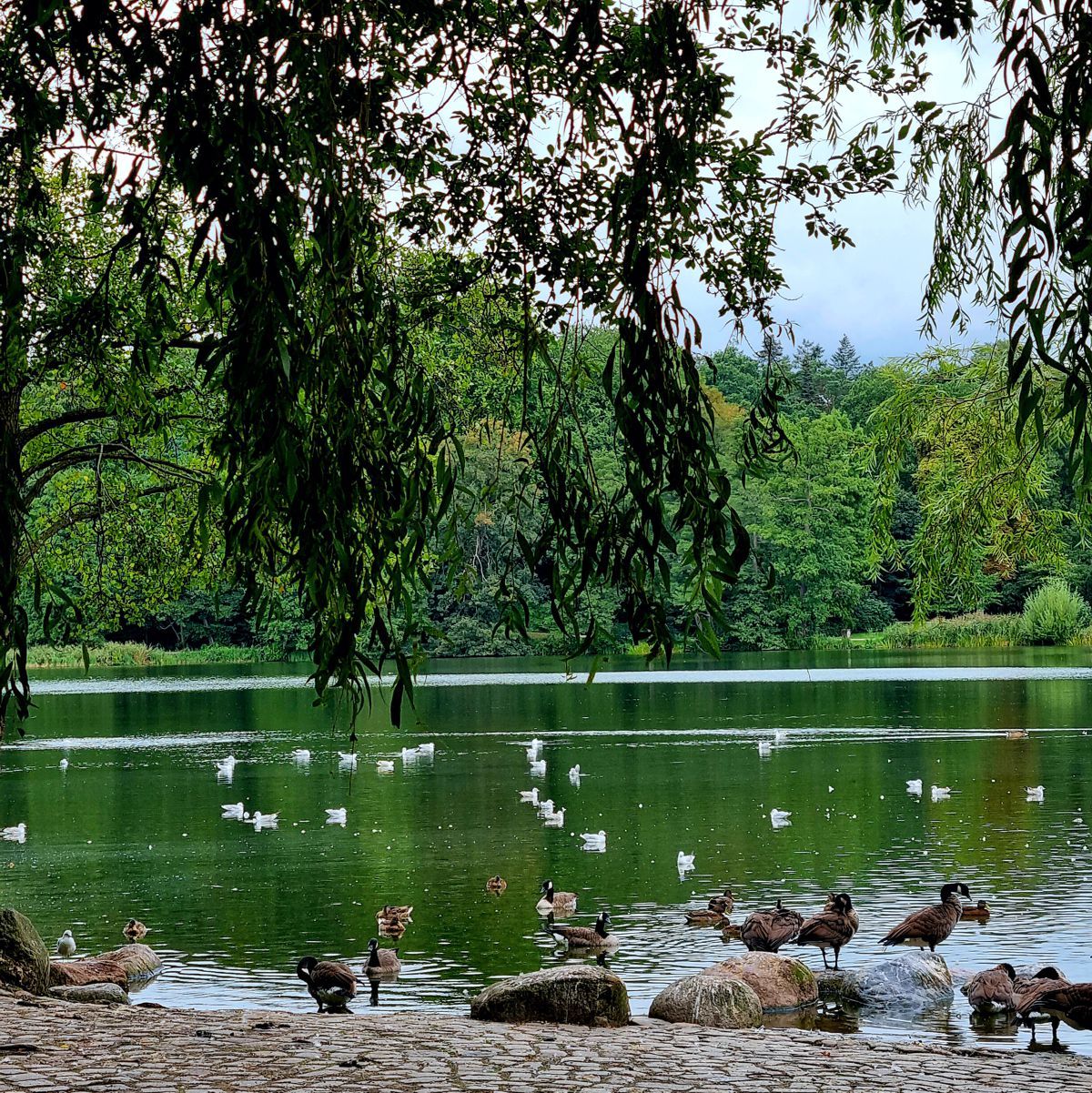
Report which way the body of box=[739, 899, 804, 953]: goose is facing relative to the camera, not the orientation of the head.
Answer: away from the camera

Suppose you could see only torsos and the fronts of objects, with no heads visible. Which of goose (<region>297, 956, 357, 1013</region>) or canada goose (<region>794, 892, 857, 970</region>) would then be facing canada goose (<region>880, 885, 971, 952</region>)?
canada goose (<region>794, 892, 857, 970</region>)

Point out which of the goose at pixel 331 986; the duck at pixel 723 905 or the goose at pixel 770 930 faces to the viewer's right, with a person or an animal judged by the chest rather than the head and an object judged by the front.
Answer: the duck at pixel 723 905

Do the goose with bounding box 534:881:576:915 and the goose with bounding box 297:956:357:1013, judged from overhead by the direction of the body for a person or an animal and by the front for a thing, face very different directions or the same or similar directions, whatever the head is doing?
same or similar directions

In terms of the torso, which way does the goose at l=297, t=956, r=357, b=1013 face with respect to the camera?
to the viewer's left

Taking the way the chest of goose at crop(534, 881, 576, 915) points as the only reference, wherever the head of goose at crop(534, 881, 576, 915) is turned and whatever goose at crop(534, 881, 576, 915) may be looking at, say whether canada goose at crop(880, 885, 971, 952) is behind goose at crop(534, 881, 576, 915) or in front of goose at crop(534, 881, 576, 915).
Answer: behind

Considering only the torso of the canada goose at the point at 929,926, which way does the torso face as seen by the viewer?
to the viewer's right

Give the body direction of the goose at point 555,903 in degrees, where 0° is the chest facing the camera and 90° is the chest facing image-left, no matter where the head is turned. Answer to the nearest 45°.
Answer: approximately 90°

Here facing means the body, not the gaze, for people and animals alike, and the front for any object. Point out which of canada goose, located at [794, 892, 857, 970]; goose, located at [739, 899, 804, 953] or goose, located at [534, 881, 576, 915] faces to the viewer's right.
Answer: canada goose, located at [794, 892, 857, 970]

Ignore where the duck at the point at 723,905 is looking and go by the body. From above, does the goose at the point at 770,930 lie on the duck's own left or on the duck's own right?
on the duck's own right

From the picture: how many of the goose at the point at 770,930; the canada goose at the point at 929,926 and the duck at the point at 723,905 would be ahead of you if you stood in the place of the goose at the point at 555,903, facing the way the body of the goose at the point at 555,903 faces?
0
